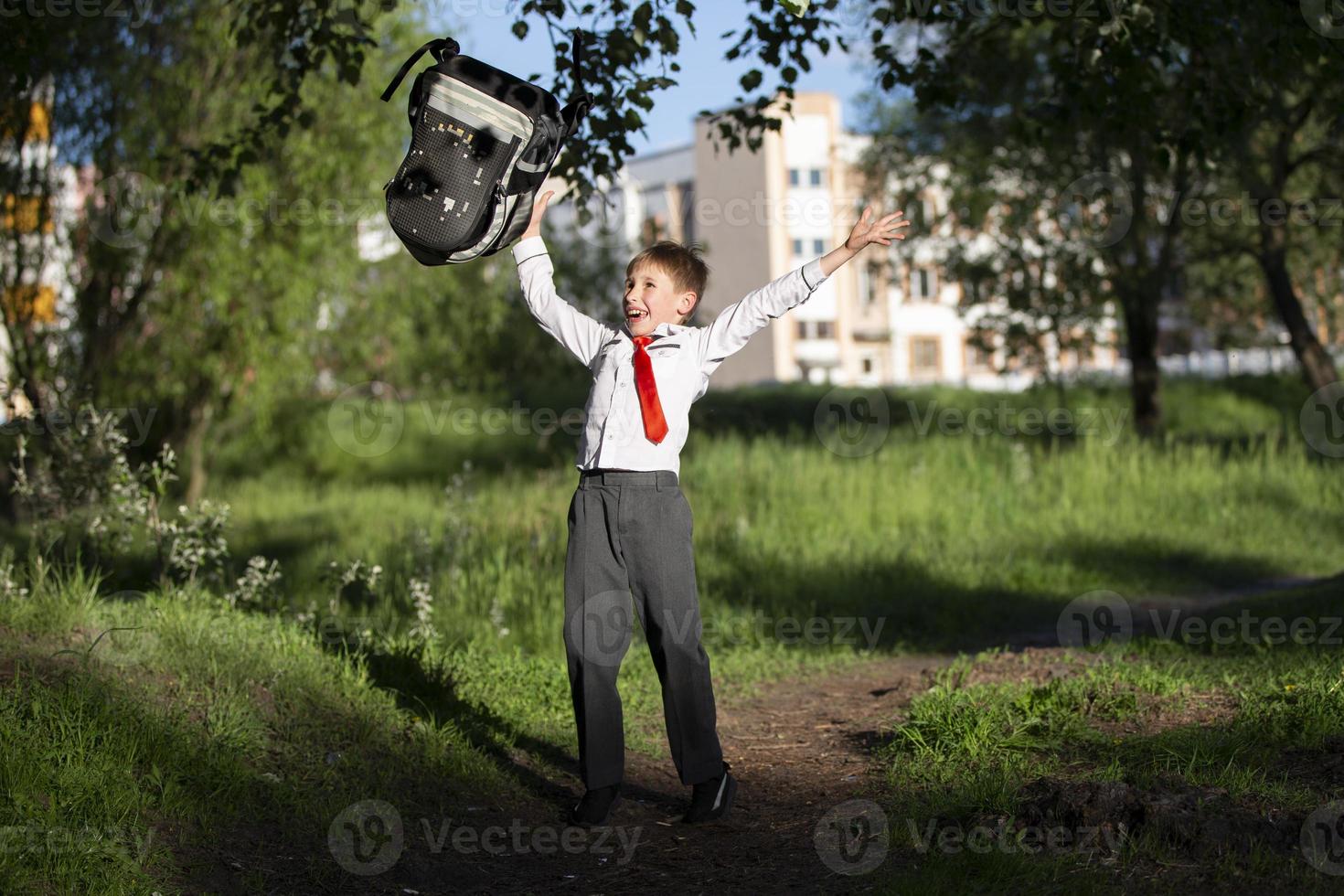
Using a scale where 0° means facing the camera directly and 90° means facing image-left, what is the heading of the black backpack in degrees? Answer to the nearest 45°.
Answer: approximately 45°

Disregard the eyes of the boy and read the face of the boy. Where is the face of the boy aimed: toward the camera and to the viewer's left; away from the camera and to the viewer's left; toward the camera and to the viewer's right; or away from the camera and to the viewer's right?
toward the camera and to the viewer's left
